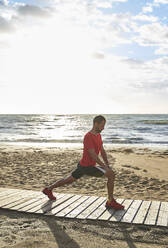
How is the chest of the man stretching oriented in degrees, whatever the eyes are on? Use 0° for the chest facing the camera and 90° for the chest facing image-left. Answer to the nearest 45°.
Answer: approximately 270°
